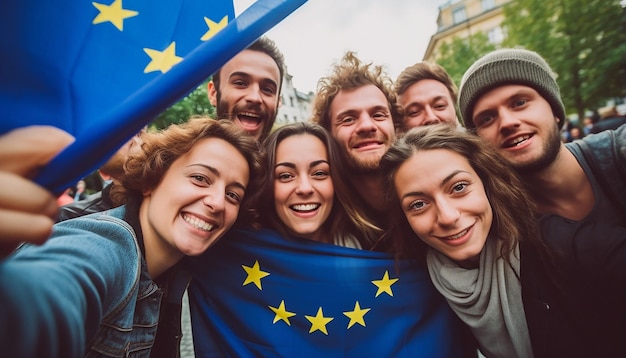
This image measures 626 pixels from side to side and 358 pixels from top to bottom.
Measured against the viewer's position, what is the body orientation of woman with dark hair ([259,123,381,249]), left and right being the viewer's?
facing the viewer

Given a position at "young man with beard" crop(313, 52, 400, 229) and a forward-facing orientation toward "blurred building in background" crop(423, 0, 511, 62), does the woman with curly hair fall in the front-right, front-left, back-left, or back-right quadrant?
back-left

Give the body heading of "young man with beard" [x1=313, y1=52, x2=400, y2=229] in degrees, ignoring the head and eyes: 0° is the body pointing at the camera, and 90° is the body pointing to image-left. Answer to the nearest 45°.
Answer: approximately 0°

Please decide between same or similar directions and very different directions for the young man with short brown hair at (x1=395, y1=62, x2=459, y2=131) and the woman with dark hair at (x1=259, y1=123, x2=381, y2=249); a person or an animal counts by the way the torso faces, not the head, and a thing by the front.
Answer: same or similar directions

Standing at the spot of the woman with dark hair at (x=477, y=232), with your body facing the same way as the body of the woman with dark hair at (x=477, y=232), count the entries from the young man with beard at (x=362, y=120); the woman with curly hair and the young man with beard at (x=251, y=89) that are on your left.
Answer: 0

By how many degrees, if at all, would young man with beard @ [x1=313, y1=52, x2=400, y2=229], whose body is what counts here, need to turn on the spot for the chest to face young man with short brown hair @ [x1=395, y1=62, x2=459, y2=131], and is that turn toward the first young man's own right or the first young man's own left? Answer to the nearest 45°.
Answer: approximately 135° to the first young man's own left

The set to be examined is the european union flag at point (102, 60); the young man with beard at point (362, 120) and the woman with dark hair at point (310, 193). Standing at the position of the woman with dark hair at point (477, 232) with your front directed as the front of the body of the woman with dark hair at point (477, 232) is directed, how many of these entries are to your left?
0

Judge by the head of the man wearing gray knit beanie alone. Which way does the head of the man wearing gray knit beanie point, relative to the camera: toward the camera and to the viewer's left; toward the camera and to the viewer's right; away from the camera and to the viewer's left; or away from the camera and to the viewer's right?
toward the camera and to the viewer's left

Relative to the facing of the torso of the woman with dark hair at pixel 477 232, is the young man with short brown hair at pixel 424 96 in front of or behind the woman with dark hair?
behind

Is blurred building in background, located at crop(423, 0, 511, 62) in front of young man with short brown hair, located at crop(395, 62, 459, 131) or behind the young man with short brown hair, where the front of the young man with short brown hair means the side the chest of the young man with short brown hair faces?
behind

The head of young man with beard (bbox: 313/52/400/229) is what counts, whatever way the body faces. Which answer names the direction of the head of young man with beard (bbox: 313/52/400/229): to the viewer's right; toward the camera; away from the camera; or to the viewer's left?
toward the camera

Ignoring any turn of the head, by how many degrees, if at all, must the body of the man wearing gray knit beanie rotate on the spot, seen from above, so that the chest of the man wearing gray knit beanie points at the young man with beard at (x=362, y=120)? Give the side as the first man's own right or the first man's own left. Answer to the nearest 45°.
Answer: approximately 45° to the first man's own right

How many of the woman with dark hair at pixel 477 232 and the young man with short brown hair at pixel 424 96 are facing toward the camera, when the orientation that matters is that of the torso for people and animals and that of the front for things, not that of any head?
2

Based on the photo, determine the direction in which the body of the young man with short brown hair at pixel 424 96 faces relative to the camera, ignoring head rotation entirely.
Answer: toward the camera

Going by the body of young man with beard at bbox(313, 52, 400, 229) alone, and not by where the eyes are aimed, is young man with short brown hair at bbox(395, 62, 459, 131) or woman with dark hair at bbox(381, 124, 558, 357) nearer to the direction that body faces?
the woman with dark hair

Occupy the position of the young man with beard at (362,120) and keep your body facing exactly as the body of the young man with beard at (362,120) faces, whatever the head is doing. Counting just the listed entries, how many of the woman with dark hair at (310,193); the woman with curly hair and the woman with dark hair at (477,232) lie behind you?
0

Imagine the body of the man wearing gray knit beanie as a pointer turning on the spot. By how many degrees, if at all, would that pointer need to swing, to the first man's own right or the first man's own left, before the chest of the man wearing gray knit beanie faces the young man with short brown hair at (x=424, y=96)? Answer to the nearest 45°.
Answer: approximately 90° to the first man's own right

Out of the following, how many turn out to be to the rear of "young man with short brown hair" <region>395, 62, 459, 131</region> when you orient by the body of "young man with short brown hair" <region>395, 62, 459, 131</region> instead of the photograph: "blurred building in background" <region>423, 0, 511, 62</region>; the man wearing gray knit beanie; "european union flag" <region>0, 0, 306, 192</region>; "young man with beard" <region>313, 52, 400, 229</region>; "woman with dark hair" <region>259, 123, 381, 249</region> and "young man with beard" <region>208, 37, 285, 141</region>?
1

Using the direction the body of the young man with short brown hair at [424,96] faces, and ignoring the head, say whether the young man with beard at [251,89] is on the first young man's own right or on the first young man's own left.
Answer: on the first young man's own right

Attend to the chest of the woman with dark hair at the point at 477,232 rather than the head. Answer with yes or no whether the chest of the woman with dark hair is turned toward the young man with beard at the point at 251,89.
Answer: no
